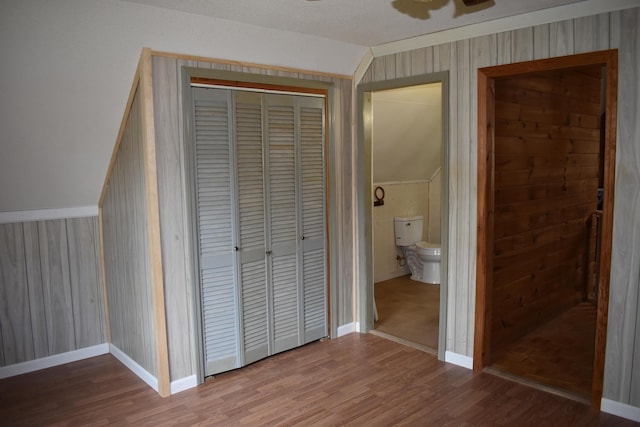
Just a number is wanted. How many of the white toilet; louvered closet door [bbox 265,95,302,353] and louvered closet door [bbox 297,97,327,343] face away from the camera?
0

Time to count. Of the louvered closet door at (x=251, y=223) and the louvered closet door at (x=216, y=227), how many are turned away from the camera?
0

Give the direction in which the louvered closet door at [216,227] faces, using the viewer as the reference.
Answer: facing the viewer and to the right of the viewer

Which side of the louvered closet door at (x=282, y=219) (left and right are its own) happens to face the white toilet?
left

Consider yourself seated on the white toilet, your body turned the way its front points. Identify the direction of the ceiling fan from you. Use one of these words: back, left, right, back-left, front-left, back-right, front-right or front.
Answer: front-right

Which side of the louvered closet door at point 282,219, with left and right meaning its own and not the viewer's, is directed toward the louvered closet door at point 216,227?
right

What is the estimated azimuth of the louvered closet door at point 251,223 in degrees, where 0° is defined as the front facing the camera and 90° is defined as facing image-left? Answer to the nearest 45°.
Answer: approximately 315°

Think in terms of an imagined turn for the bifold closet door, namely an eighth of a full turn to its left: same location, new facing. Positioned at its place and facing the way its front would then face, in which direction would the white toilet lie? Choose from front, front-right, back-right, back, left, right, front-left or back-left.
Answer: front-left

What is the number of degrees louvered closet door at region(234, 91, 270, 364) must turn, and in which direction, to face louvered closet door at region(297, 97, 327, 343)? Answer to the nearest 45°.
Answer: approximately 90° to its left

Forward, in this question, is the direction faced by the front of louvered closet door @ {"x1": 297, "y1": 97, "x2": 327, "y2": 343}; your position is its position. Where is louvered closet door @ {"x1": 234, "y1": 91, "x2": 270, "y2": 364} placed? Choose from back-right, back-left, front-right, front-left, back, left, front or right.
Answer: right
